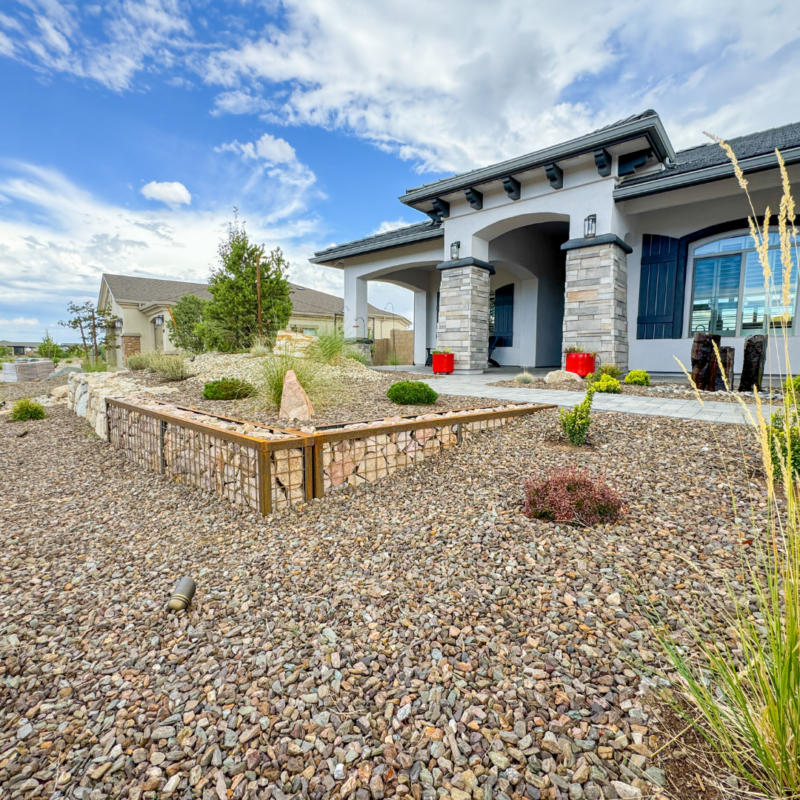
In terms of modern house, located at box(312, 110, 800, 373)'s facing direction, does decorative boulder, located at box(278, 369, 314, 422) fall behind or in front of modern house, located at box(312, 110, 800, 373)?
in front

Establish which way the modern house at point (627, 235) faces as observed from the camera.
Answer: facing the viewer and to the left of the viewer

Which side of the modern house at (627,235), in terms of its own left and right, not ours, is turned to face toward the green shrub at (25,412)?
front

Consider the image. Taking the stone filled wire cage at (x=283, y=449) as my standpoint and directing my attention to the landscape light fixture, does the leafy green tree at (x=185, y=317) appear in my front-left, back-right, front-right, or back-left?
back-right

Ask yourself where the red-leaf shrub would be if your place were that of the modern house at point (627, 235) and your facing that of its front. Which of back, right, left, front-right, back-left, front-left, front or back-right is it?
front-left

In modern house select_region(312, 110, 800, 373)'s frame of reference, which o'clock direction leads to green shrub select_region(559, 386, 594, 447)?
The green shrub is roughly at 11 o'clock from the modern house.

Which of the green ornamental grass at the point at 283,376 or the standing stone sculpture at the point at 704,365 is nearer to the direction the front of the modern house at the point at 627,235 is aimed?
the green ornamental grass

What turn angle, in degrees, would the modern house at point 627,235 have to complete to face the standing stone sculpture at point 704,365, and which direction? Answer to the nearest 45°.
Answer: approximately 45° to its left

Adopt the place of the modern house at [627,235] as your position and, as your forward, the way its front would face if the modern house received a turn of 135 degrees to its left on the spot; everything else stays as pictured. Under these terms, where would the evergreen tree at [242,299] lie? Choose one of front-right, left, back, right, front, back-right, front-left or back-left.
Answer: back
